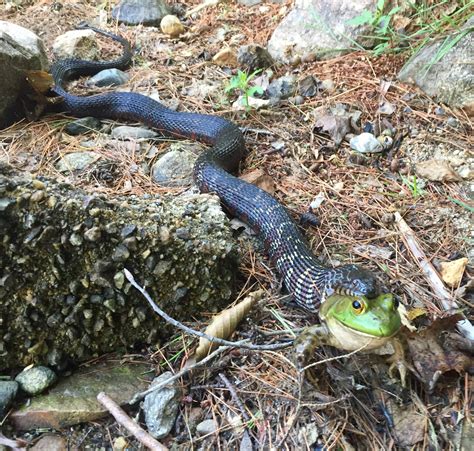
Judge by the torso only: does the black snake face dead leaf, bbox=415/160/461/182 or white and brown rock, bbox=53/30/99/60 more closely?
the dead leaf

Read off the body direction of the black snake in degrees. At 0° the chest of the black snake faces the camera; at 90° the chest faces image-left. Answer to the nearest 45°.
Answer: approximately 315°

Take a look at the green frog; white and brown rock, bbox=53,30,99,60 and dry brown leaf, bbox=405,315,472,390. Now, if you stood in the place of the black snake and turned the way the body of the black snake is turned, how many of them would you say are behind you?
1

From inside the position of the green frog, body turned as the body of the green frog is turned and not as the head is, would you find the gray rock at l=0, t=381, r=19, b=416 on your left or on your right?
on your right

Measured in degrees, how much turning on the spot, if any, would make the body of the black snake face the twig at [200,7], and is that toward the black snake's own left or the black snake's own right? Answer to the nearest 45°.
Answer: approximately 135° to the black snake's own left

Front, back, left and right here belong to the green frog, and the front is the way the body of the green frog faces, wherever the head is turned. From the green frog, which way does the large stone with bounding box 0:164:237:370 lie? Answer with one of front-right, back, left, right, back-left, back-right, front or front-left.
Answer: back-right

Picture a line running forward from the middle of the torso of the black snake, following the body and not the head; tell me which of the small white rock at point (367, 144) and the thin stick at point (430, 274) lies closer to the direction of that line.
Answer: the thin stick

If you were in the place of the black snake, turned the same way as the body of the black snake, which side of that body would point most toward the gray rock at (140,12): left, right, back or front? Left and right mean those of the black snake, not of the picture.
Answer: back

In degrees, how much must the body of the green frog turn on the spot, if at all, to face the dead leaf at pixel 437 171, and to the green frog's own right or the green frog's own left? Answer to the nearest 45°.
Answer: approximately 135° to the green frog's own left

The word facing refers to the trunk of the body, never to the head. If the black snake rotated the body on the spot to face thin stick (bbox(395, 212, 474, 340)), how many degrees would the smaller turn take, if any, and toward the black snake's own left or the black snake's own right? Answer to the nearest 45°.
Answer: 0° — it already faces it
